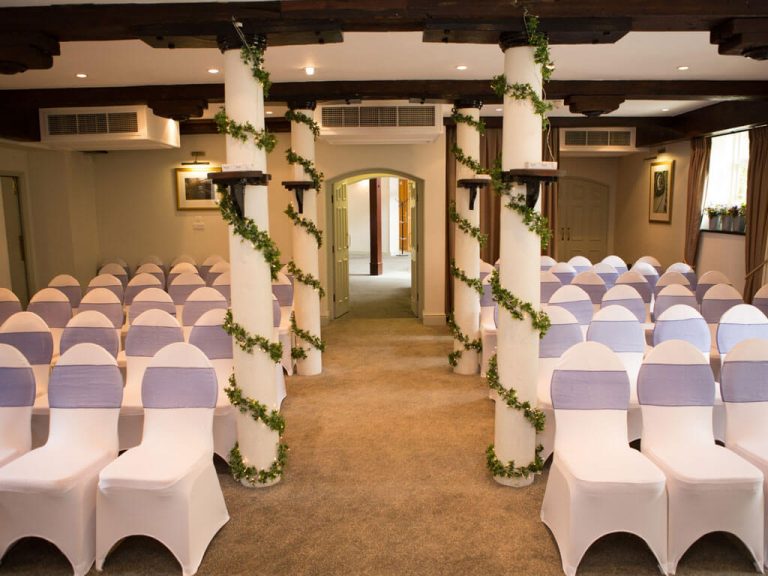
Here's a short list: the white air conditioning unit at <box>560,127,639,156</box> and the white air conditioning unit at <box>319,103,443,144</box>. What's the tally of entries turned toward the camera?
2

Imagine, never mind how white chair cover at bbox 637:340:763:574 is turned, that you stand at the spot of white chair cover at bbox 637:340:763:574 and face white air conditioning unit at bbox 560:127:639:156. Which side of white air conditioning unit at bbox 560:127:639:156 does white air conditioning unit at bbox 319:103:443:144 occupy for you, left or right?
left

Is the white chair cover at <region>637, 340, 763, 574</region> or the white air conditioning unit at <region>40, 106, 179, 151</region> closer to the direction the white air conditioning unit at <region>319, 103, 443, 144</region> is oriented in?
the white chair cover

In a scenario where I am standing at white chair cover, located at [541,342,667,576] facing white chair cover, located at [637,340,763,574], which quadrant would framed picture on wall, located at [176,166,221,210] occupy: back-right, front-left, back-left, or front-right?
back-left

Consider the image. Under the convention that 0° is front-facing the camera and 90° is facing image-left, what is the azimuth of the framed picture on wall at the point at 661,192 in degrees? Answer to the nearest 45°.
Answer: approximately 45°

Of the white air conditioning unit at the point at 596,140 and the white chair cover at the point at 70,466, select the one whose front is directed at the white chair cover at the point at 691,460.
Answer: the white air conditioning unit

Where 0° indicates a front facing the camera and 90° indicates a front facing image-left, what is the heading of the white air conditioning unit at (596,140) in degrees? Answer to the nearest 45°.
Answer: approximately 0°
